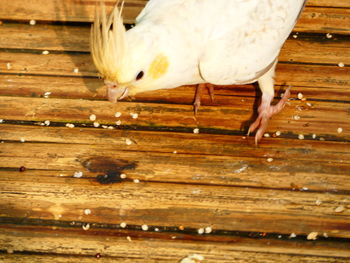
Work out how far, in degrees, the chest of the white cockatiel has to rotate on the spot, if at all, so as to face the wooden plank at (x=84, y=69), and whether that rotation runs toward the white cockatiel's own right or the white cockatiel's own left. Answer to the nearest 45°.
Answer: approximately 90° to the white cockatiel's own right

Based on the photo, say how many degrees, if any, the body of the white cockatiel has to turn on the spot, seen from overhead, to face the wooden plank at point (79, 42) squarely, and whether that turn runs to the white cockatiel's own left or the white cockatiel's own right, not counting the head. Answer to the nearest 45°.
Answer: approximately 90° to the white cockatiel's own right
